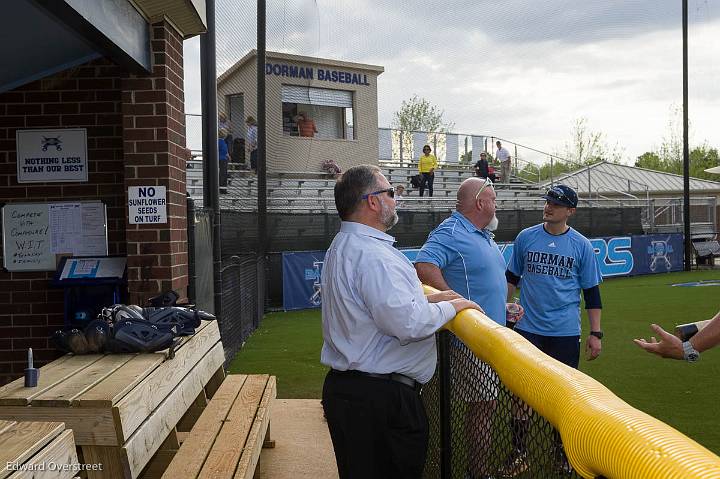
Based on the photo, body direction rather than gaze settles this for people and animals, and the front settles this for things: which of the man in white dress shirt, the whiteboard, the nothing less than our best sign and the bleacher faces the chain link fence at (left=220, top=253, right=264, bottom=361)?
the bleacher

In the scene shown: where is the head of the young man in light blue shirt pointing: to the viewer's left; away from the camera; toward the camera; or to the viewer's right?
to the viewer's left

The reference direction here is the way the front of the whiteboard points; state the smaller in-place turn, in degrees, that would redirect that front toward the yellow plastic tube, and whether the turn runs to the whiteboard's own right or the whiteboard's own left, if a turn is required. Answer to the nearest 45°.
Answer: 0° — it already faces it

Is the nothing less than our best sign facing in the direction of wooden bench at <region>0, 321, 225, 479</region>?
yes

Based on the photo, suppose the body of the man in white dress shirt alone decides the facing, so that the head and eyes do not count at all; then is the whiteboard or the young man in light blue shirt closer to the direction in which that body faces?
the young man in light blue shirt

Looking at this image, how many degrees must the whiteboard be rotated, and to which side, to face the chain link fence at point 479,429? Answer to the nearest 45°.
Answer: approximately 45° to its left

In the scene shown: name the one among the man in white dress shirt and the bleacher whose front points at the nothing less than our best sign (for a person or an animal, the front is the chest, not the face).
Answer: the bleacher
